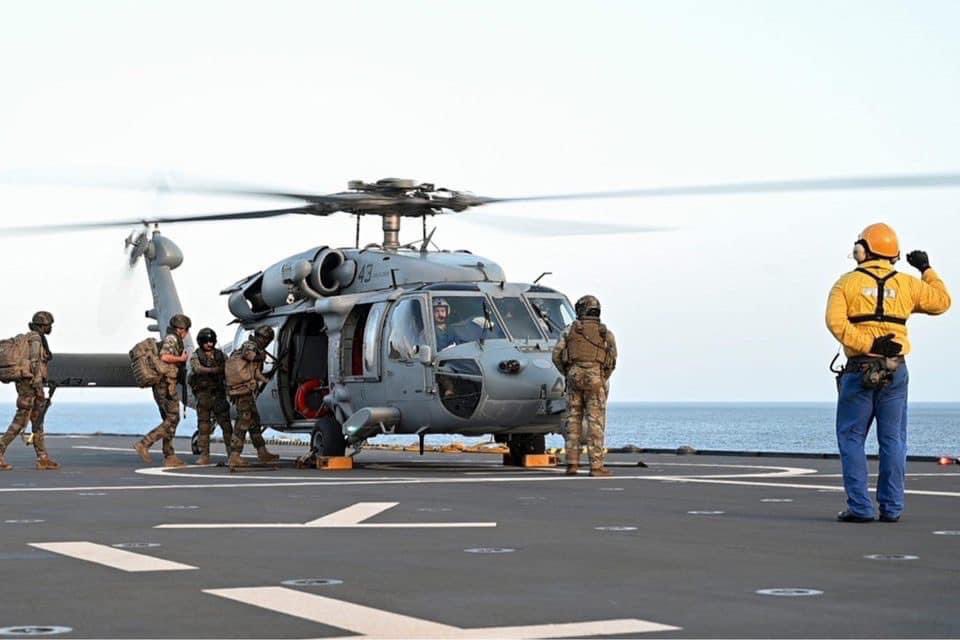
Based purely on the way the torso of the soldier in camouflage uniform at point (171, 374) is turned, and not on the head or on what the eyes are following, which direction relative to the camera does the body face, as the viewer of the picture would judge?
to the viewer's right

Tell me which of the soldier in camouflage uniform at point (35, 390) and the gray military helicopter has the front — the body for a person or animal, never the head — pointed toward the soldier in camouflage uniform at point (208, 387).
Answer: the soldier in camouflage uniform at point (35, 390)

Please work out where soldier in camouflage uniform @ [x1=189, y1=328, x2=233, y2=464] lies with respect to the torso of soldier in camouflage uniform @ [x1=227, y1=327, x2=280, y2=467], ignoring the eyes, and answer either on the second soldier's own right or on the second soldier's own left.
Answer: on the second soldier's own left

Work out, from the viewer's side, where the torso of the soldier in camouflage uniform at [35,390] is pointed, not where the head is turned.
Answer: to the viewer's right

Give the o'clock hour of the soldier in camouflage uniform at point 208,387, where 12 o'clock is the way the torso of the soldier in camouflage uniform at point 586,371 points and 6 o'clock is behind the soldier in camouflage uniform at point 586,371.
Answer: the soldier in camouflage uniform at point 208,387 is roughly at 10 o'clock from the soldier in camouflage uniform at point 586,371.

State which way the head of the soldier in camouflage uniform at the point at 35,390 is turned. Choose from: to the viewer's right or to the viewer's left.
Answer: to the viewer's right

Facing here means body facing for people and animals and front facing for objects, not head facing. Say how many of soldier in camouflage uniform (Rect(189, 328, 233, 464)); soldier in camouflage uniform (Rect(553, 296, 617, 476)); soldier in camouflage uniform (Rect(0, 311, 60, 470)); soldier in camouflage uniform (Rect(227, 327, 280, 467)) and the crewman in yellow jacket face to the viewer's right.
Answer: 2

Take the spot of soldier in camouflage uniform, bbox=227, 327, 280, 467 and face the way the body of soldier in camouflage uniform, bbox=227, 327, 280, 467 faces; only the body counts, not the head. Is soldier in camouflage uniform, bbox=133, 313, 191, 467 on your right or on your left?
on your left

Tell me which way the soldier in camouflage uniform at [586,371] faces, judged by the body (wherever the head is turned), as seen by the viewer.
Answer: away from the camera

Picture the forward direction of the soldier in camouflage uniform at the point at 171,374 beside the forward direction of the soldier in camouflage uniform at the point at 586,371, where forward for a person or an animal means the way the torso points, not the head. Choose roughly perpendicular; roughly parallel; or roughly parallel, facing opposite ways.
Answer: roughly perpendicular

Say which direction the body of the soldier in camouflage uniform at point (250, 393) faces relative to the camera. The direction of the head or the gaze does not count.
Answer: to the viewer's right

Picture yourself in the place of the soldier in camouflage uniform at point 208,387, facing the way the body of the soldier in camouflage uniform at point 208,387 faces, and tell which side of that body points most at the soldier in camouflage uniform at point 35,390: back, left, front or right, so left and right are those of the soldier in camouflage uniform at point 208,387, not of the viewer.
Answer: right

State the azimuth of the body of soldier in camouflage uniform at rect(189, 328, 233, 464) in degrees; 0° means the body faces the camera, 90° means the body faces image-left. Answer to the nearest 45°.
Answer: approximately 0°

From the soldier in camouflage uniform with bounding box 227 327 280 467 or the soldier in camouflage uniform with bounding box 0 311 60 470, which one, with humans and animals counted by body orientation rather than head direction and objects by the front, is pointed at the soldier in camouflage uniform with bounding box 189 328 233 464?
the soldier in camouflage uniform with bounding box 0 311 60 470
